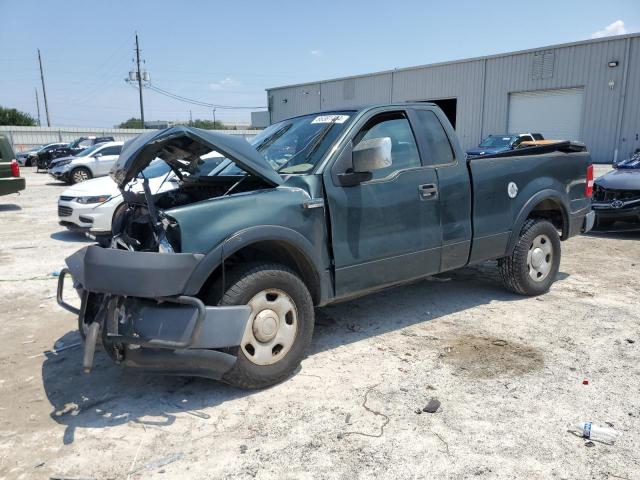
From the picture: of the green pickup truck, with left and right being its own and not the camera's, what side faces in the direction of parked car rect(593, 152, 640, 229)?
back

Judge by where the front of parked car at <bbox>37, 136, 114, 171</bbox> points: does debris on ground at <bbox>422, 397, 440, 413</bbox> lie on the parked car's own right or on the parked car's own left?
on the parked car's own left

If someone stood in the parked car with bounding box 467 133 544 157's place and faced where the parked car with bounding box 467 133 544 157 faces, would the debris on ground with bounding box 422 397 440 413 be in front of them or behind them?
in front

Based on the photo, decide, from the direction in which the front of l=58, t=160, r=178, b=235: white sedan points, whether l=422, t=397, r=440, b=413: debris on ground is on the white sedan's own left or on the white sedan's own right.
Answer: on the white sedan's own left

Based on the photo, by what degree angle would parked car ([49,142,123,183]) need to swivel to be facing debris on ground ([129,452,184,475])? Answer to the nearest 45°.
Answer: approximately 45° to its left
